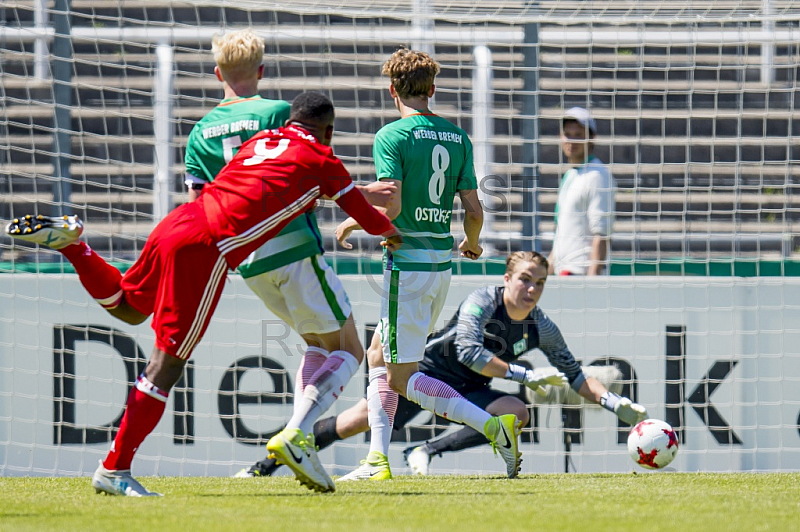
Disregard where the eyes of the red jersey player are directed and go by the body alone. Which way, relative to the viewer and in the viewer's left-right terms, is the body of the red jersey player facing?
facing away from the viewer and to the right of the viewer

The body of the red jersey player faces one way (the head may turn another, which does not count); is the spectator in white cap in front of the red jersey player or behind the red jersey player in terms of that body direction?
in front

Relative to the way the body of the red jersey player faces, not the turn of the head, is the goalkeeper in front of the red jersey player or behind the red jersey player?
in front

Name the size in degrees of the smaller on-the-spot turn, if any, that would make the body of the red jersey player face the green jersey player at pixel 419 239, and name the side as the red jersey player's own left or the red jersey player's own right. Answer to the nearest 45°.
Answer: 0° — they already face them

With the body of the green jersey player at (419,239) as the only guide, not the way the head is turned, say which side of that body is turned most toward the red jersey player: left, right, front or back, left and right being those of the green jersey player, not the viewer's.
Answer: left

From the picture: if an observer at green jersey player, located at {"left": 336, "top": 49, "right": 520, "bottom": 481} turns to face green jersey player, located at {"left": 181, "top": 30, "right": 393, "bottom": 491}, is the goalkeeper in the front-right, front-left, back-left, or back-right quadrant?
back-right

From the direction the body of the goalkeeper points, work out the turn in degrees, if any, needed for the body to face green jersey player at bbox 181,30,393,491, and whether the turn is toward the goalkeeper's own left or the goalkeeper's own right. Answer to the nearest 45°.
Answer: approximately 90° to the goalkeeper's own right

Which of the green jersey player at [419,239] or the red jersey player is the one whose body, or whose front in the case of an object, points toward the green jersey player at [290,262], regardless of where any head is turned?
the red jersey player

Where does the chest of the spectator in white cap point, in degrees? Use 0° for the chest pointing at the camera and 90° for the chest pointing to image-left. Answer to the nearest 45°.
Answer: approximately 45°

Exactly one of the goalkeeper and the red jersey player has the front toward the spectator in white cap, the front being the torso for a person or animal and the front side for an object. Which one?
the red jersey player

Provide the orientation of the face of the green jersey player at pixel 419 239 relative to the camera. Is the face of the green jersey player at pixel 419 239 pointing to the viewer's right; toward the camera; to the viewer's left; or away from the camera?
away from the camera

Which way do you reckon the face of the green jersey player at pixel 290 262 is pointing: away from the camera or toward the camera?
away from the camera
